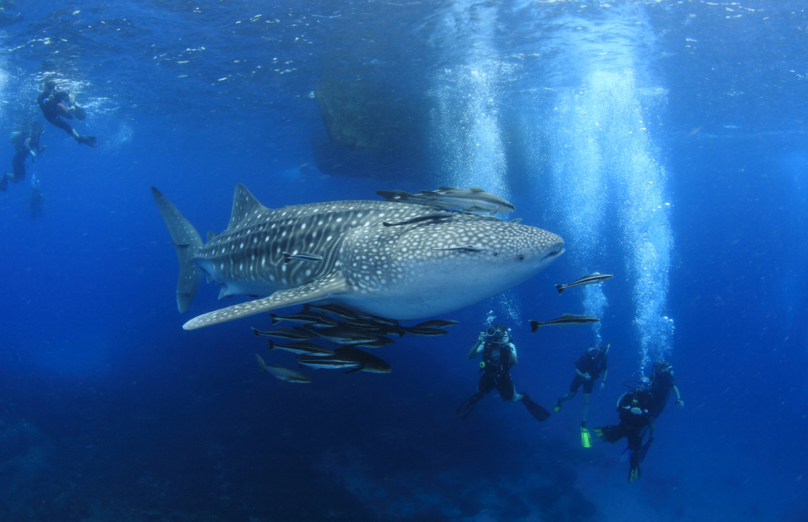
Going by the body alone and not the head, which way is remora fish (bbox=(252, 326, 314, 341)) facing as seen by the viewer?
to the viewer's right

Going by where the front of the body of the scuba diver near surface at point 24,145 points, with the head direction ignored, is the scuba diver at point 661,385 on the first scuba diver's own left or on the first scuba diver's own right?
on the first scuba diver's own right

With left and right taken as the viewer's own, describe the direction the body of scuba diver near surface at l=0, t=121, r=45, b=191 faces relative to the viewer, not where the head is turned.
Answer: facing to the right of the viewer

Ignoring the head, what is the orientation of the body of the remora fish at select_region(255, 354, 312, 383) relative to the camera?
to the viewer's right

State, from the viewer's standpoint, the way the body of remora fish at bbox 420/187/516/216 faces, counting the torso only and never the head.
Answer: to the viewer's right

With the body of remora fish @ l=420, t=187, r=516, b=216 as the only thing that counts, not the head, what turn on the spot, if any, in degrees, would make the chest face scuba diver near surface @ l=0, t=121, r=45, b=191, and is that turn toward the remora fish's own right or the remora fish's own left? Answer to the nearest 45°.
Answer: approximately 135° to the remora fish's own left

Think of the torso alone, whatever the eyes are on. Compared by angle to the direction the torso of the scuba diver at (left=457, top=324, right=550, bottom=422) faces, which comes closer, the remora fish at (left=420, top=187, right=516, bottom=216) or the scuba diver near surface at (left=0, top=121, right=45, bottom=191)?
the remora fish
